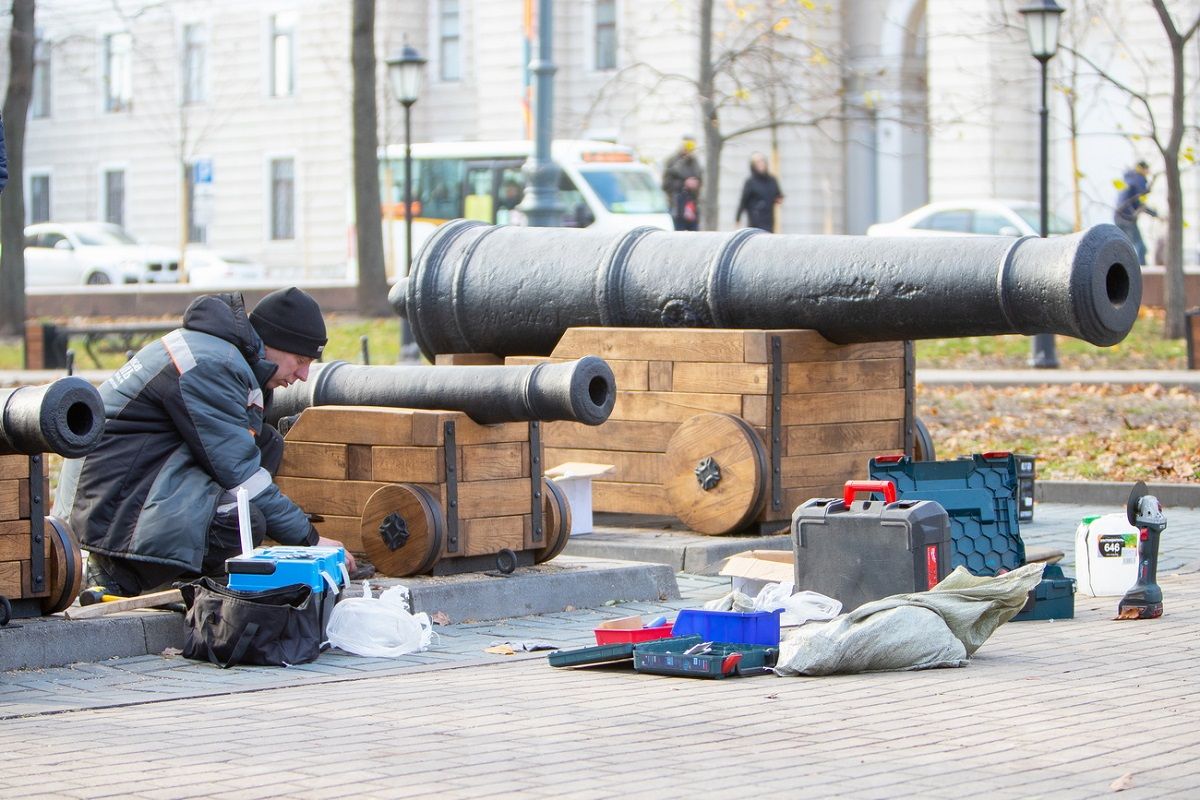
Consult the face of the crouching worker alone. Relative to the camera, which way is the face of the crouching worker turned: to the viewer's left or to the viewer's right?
to the viewer's right

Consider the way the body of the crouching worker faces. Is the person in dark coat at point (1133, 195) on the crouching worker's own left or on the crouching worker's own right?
on the crouching worker's own left

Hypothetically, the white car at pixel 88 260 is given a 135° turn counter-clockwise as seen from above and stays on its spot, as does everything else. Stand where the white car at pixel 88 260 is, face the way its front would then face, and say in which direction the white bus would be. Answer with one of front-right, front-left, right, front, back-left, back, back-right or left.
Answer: back-right

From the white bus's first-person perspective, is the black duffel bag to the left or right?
on its right

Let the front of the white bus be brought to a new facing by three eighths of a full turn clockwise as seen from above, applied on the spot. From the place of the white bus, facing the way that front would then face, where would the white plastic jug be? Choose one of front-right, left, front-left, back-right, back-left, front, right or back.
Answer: left

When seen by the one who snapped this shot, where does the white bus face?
facing the viewer and to the right of the viewer

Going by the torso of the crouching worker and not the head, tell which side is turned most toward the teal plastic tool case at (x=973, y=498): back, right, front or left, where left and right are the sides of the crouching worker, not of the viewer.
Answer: front

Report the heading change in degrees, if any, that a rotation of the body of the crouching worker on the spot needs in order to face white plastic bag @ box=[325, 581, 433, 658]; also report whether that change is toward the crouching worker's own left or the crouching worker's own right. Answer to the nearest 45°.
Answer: approximately 45° to the crouching worker's own right

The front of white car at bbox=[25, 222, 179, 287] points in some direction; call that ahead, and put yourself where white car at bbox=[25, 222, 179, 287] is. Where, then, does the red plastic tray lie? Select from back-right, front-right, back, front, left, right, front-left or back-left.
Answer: front-right

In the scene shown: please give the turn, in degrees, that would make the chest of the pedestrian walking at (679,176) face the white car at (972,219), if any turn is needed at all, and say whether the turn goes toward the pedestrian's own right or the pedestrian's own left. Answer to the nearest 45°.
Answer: approximately 45° to the pedestrian's own left

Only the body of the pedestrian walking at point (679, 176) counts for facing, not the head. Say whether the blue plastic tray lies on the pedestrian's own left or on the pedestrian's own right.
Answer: on the pedestrian's own right

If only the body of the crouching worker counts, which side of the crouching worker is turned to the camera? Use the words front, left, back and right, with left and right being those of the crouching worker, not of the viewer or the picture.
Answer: right

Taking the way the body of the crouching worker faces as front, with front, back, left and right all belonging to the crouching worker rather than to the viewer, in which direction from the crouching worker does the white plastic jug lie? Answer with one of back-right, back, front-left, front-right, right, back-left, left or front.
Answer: front
